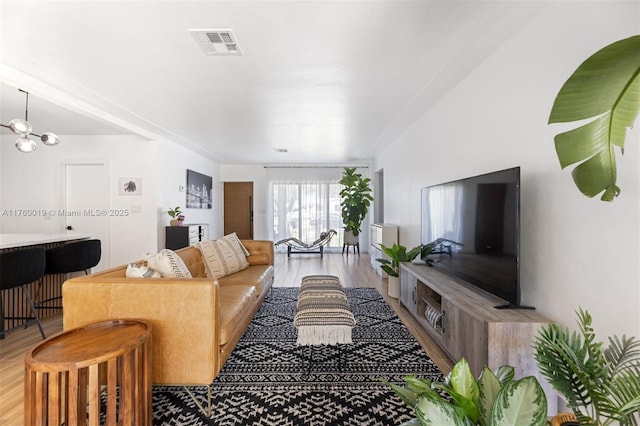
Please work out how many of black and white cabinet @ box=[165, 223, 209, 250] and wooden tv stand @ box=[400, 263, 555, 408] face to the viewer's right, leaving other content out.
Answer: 1

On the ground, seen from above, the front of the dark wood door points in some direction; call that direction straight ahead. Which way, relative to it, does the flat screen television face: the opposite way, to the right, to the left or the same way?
to the right

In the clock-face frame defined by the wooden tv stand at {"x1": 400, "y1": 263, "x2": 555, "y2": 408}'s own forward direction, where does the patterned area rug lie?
The patterned area rug is roughly at 1 o'clock from the wooden tv stand.

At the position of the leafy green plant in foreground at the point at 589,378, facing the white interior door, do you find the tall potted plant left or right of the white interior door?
right

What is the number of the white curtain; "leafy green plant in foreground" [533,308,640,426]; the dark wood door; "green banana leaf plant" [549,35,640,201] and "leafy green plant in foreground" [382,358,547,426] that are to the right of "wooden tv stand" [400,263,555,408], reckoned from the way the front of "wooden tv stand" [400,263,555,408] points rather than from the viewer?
2

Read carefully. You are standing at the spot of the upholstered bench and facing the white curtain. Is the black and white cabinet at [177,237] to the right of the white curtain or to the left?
left

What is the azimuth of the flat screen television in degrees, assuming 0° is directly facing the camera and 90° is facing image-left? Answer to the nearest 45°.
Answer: approximately 45°

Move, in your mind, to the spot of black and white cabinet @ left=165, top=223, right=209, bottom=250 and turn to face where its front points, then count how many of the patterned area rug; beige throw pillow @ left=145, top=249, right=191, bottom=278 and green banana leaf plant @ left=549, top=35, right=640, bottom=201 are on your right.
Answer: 3

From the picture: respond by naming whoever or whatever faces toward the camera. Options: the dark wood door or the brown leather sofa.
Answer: the dark wood door

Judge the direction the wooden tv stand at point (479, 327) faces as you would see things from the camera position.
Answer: facing the viewer and to the left of the viewer

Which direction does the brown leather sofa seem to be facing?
to the viewer's right

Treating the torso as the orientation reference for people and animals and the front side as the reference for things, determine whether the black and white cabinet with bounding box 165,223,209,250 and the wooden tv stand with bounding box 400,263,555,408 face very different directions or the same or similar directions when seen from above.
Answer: very different directions

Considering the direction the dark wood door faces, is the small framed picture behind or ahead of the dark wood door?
ahead

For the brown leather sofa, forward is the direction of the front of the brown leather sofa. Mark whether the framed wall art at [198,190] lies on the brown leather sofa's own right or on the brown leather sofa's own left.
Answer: on the brown leather sofa's own left

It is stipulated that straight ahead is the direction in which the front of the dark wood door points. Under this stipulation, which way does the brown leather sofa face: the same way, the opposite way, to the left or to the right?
to the left

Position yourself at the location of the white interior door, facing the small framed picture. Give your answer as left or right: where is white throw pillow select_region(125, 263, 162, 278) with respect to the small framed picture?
right

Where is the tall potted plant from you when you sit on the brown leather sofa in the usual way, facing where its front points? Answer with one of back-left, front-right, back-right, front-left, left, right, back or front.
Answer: front-left

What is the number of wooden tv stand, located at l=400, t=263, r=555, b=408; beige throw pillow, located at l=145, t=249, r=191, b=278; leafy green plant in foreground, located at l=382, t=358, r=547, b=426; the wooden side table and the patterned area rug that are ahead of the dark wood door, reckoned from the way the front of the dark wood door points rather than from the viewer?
5

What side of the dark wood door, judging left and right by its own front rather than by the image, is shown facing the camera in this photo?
front
